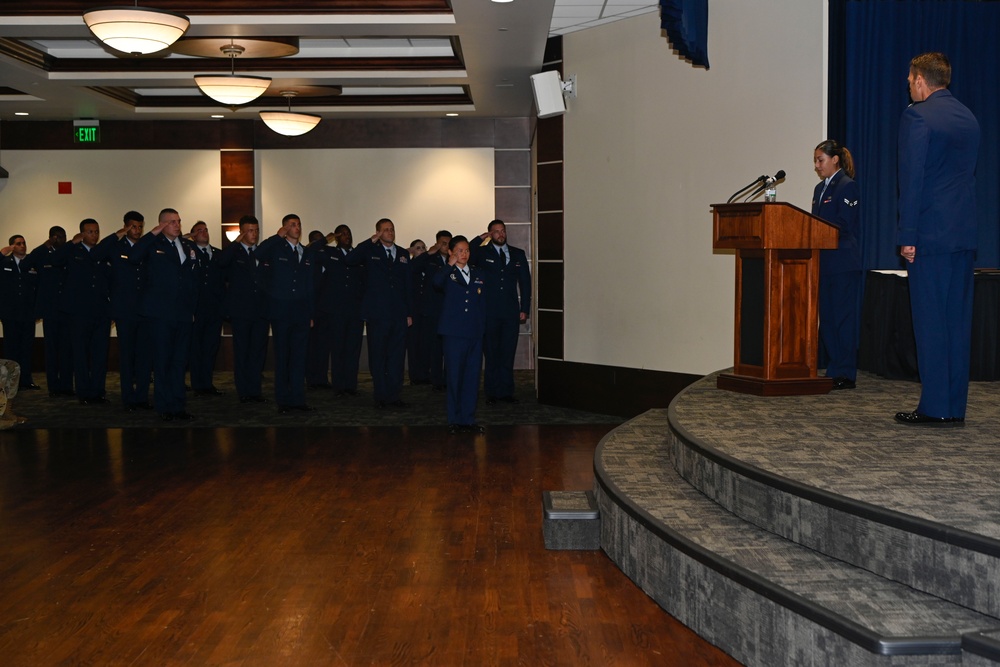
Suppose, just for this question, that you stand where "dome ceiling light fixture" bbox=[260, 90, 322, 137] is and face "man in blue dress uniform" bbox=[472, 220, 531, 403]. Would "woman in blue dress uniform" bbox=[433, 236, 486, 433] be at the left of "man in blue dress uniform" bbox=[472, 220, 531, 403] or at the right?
right

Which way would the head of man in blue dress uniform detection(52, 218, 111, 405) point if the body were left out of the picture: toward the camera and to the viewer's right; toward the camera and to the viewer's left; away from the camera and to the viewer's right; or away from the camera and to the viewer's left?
toward the camera and to the viewer's right

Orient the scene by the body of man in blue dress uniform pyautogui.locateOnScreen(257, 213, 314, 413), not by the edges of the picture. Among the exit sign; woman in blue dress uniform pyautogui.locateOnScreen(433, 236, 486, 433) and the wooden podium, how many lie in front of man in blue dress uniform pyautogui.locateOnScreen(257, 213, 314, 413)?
2

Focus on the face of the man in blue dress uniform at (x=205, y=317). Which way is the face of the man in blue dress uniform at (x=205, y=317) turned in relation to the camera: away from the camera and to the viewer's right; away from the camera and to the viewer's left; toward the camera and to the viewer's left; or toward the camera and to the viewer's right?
toward the camera and to the viewer's right

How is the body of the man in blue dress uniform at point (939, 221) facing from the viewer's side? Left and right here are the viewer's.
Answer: facing away from the viewer and to the left of the viewer

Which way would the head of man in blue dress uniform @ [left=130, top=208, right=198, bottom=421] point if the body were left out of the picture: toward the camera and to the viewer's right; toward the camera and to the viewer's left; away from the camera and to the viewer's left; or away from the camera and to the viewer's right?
toward the camera and to the viewer's right

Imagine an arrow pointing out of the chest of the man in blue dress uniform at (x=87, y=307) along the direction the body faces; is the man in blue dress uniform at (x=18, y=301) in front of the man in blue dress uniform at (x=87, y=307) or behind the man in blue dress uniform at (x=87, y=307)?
behind

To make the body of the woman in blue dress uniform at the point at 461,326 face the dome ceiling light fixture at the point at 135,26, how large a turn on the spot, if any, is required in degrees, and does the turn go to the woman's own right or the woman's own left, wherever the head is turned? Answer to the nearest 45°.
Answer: approximately 135° to the woman's own right

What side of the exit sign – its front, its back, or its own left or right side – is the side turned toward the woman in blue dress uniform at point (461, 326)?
front
